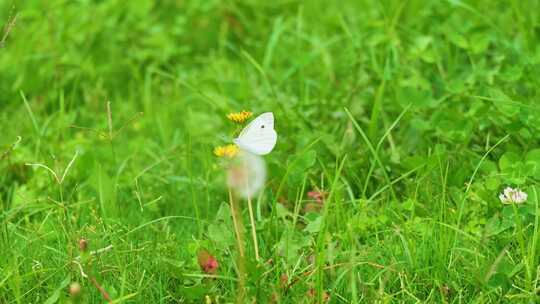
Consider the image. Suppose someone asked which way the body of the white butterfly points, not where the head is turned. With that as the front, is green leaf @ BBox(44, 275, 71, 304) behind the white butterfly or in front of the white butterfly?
in front

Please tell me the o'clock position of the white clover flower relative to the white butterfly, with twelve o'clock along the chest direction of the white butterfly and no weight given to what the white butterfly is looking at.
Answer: The white clover flower is roughly at 6 o'clock from the white butterfly.

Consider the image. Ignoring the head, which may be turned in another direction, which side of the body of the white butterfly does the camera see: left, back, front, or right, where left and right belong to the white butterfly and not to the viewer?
left
